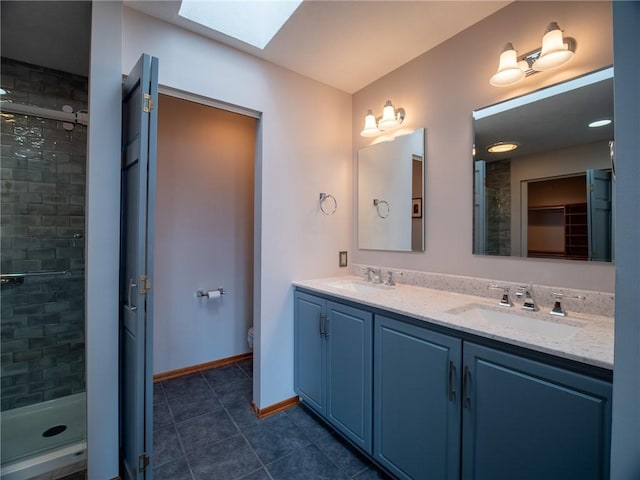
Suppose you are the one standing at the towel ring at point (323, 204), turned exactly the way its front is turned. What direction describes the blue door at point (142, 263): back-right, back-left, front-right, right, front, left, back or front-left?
right

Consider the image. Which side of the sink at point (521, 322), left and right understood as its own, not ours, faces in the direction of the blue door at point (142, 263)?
front

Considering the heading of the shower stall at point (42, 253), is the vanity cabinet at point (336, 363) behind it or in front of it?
in front

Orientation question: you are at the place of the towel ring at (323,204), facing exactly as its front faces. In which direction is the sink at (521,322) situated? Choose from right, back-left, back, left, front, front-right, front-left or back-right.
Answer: front

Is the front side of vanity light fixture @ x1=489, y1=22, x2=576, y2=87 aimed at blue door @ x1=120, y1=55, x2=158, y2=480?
yes

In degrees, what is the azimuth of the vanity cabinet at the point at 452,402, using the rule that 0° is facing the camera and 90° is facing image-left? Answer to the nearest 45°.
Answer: approximately 45°

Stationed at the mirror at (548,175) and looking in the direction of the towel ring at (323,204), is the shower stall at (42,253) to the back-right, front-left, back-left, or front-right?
front-left

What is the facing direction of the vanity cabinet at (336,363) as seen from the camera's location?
facing the viewer and to the left of the viewer

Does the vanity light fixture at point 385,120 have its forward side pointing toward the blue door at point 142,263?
yes

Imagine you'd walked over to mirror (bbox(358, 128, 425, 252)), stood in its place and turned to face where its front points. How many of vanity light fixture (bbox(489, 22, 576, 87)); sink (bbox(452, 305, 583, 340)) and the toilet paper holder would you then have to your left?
2

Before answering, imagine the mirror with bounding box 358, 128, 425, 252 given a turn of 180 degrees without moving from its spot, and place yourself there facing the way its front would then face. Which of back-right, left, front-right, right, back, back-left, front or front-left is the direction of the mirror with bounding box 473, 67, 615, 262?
right

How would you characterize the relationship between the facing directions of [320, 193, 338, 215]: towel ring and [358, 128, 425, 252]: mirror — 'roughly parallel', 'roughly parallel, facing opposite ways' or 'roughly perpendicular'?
roughly perpendicular

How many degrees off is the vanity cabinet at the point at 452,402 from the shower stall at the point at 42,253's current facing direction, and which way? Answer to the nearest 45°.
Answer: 0° — it already faces it
